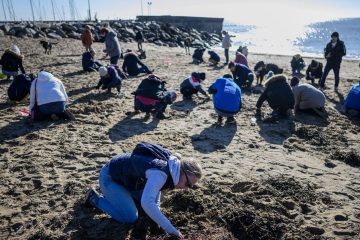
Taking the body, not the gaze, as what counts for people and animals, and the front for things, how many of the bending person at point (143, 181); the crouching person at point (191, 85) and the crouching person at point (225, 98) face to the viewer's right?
2

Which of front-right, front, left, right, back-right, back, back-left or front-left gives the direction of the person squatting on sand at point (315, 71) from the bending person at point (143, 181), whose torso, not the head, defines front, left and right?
front-left

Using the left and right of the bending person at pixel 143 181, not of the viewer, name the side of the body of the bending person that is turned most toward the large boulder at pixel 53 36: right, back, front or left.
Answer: left

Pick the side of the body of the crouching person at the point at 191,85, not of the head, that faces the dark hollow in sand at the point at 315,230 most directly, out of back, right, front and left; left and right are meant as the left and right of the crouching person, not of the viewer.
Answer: right

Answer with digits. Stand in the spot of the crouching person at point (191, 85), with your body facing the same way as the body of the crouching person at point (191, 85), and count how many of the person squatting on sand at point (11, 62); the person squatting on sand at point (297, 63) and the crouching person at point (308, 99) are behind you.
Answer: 1

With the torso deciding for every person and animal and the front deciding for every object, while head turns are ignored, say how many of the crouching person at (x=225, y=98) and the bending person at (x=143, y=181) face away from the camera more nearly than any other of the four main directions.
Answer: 1

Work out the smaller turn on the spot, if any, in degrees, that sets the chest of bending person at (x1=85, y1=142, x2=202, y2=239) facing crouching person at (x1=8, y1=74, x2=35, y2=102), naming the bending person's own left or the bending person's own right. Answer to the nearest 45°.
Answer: approximately 135° to the bending person's own left

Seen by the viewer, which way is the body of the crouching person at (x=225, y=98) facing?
away from the camera

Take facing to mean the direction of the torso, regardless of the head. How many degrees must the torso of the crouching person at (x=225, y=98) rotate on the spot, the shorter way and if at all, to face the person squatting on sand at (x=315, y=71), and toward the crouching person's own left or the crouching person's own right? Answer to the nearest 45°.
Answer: approximately 45° to the crouching person's own right

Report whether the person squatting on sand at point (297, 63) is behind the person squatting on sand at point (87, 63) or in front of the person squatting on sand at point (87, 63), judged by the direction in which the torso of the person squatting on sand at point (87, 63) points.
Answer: in front

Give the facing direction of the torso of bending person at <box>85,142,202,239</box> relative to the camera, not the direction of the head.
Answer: to the viewer's right

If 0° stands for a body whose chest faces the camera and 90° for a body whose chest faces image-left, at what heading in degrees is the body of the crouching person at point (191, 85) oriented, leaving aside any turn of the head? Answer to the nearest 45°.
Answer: approximately 270°

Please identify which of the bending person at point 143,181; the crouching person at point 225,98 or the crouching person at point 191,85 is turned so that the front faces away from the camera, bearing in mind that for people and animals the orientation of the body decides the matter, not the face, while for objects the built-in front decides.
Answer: the crouching person at point 225,98
